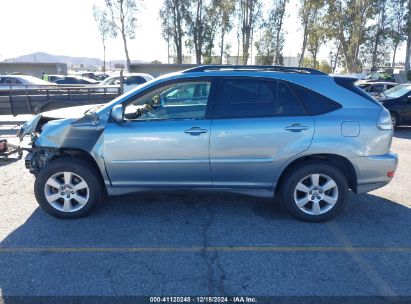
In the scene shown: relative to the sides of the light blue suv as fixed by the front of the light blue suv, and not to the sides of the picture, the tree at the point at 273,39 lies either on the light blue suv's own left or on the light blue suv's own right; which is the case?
on the light blue suv's own right

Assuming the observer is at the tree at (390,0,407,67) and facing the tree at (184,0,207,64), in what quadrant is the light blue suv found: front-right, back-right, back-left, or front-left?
front-left

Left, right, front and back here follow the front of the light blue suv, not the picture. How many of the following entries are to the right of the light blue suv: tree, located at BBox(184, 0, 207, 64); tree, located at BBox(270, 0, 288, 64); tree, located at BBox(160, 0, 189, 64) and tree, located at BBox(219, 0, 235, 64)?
4

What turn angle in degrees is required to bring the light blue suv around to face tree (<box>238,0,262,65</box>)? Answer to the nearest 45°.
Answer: approximately 90° to its right

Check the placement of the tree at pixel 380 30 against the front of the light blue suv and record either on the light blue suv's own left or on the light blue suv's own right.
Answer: on the light blue suv's own right

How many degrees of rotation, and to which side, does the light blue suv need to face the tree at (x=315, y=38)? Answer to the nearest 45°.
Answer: approximately 90° to its right

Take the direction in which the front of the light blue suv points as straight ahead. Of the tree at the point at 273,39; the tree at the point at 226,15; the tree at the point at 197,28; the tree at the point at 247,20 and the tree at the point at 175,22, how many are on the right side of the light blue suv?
5

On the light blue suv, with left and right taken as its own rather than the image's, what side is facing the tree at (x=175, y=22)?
right

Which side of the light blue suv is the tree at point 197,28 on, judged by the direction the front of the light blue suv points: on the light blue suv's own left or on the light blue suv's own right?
on the light blue suv's own right

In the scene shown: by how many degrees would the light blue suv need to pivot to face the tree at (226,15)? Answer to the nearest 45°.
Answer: approximately 90° to its right

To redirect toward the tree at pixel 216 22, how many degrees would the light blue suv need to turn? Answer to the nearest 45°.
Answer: approximately 90° to its right

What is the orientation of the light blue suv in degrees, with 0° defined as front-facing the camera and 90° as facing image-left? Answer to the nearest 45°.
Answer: approximately 90°

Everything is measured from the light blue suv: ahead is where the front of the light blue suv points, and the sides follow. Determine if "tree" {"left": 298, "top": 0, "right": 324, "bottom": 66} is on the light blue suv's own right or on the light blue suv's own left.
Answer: on the light blue suv's own right
